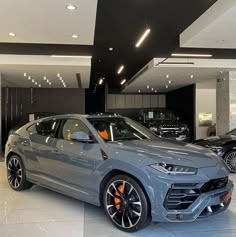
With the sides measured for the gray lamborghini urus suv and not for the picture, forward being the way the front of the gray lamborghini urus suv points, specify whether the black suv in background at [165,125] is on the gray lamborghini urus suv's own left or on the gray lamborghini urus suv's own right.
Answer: on the gray lamborghini urus suv's own left

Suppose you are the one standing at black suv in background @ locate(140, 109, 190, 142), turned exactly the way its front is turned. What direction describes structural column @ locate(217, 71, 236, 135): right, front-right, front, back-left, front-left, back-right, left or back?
front-left

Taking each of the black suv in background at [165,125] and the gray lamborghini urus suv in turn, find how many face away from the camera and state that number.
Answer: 0

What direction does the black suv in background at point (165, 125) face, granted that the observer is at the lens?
facing the viewer and to the right of the viewer

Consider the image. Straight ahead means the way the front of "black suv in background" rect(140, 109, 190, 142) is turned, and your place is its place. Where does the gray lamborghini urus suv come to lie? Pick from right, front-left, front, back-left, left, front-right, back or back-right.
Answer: front-right

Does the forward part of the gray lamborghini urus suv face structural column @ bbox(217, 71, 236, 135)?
no
